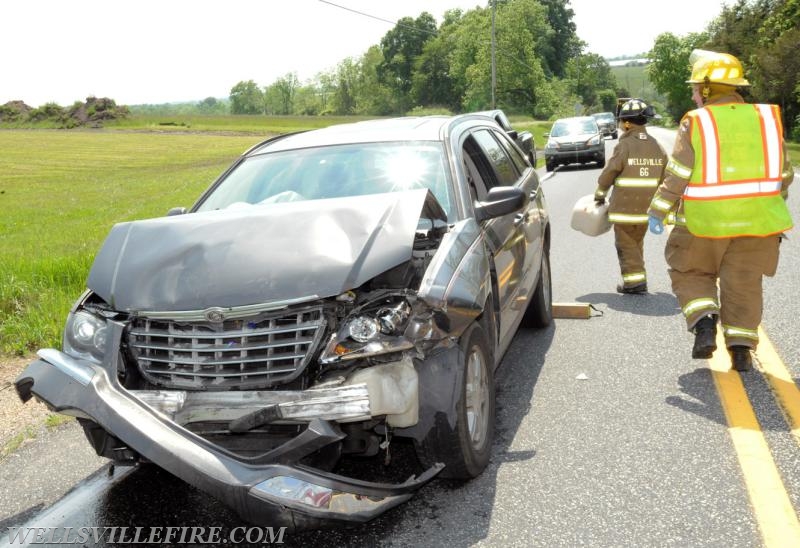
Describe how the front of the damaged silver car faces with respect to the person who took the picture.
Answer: facing the viewer and to the left of the viewer

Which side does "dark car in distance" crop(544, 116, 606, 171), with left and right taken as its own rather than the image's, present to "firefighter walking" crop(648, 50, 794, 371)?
front

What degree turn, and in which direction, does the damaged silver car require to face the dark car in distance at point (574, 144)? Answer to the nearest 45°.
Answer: approximately 180°

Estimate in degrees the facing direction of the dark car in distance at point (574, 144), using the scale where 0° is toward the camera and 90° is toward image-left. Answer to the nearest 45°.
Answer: approximately 0°

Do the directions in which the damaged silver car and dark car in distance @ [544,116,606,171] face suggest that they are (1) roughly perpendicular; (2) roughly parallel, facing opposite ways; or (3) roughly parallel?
roughly parallel

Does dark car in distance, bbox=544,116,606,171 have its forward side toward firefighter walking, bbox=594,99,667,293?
yes

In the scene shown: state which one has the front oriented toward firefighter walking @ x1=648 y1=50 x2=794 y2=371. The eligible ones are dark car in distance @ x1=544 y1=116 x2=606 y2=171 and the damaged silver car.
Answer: the dark car in distance

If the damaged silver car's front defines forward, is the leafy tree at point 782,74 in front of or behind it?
behind

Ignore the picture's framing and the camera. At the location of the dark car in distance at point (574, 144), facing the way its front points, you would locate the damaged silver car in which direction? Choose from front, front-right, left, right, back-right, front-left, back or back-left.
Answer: front

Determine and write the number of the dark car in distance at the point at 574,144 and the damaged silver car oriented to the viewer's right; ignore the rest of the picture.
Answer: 0

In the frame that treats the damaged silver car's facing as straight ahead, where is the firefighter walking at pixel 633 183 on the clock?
The firefighter walking is roughly at 6 o'clock from the damaged silver car.

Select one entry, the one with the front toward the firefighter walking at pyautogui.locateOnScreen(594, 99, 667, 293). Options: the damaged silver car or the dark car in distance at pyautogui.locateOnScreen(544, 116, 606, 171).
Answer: the dark car in distance
